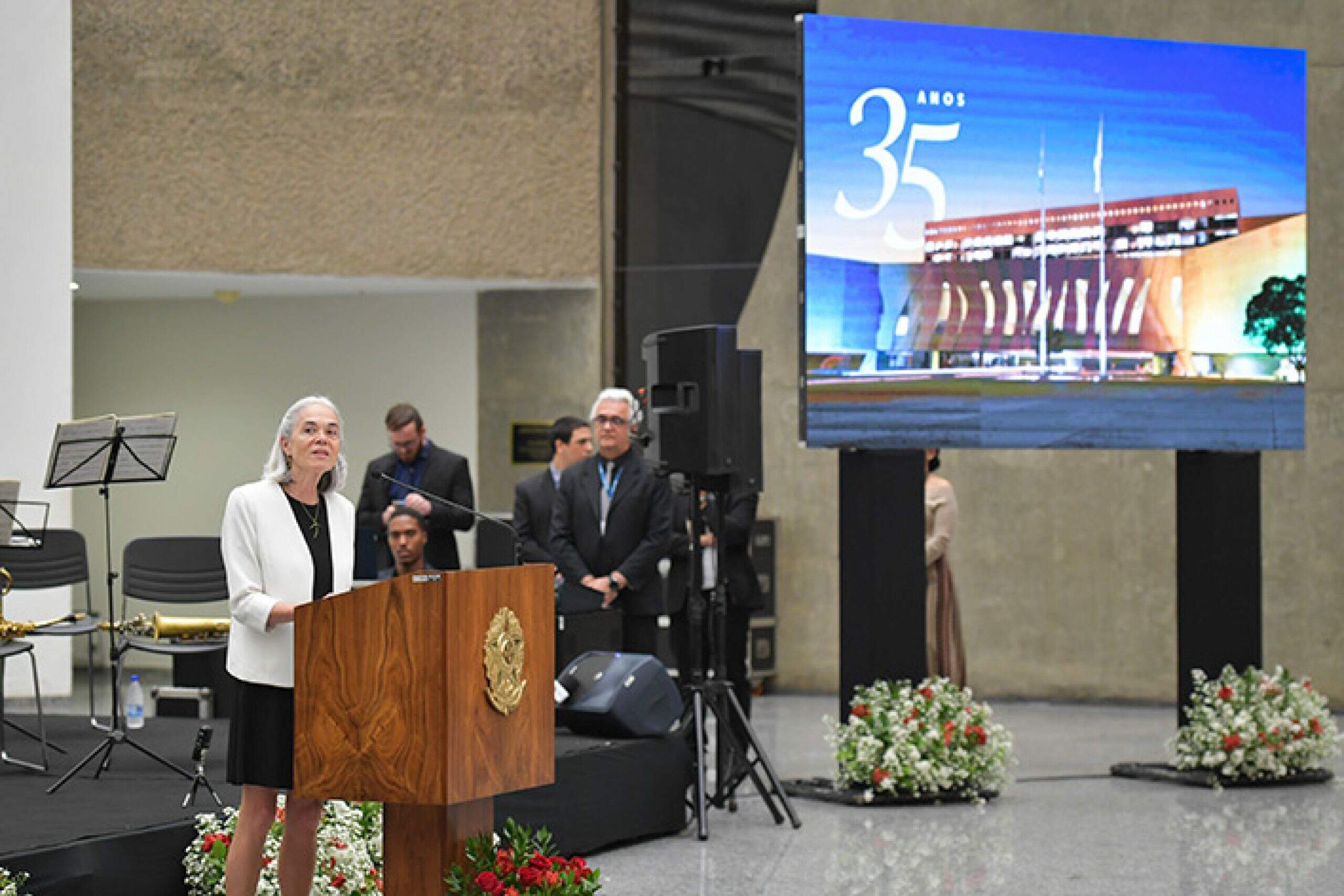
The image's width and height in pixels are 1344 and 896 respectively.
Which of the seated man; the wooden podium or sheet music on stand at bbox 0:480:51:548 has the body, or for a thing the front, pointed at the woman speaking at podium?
the seated man

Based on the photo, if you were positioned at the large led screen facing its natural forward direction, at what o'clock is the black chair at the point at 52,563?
The black chair is roughly at 4 o'clock from the large led screen.

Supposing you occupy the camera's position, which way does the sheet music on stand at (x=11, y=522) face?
facing away from the viewer

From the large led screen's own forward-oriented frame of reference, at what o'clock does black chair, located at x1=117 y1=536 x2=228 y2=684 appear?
The black chair is roughly at 4 o'clock from the large led screen.

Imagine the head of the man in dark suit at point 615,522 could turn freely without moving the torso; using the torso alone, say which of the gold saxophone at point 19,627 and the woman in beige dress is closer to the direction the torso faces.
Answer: the gold saxophone

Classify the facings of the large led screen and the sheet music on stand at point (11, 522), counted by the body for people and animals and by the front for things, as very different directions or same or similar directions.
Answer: very different directions

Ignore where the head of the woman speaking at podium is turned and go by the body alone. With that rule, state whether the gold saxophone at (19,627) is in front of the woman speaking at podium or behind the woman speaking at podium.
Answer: behind

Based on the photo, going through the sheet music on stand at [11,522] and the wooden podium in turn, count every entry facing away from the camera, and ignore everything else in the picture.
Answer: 1
